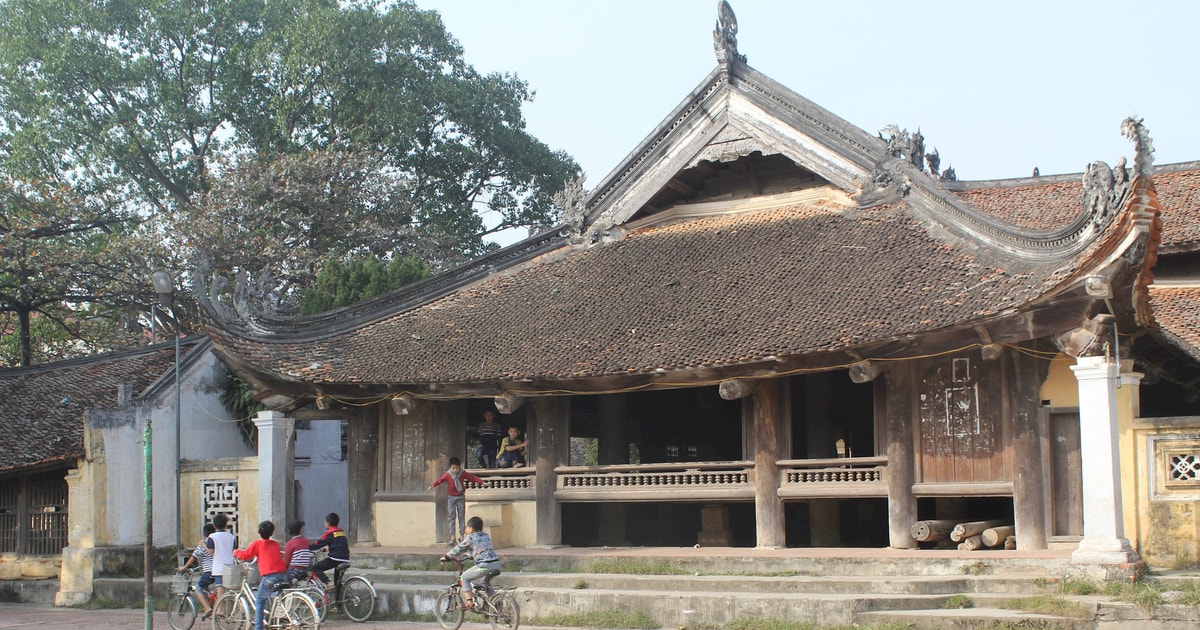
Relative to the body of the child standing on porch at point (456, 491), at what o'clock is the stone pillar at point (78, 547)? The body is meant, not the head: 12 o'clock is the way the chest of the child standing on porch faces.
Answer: The stone pillar is roughly at 4 o'clock from the child standing on porch.

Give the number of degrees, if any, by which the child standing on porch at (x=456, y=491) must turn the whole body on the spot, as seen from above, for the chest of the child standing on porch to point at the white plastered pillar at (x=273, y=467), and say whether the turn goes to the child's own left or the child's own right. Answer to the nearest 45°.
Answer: approximately 135° to the child's own right

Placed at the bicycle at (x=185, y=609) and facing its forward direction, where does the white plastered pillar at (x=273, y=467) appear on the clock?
The white plastered pillar is roughly at 3 o'clock from the bicycle.

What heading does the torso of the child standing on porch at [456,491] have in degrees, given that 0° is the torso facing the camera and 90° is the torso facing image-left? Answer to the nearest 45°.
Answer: approximately 0°

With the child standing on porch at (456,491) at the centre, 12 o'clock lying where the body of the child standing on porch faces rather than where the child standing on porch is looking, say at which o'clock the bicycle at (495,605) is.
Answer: The bicycle is roughly at 12 o'clock from the child standing on porch.

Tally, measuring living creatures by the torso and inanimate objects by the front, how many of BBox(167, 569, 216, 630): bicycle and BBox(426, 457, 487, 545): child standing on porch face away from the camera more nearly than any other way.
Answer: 0

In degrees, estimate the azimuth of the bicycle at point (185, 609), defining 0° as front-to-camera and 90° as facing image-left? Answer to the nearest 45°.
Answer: approximately 135°

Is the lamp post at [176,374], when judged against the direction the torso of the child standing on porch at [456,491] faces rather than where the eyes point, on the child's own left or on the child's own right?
on the child's own right
